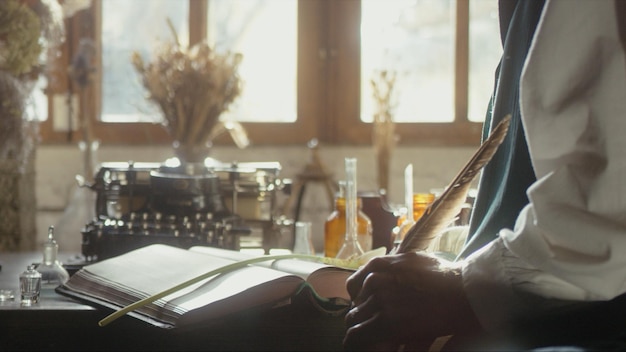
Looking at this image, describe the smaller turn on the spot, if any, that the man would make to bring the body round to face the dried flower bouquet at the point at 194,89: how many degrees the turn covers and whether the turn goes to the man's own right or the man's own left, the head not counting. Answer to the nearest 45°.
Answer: approximately 45° to the man's own right

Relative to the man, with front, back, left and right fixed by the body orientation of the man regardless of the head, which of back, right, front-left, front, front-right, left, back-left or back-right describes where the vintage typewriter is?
front-right

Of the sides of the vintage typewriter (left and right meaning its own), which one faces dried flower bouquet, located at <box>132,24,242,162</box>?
back

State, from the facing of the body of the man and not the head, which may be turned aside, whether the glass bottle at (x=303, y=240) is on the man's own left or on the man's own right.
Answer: on the man's own right

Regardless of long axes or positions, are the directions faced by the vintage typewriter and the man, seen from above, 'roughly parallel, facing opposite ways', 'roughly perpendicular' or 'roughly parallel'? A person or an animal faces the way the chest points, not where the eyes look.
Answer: roughly perpendicular

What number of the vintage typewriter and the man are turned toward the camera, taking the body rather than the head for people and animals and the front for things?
1

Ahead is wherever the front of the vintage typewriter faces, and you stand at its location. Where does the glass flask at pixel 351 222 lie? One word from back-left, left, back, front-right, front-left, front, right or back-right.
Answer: front-left

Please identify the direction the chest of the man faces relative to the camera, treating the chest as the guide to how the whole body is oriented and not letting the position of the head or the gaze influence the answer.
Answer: to the viewer's left

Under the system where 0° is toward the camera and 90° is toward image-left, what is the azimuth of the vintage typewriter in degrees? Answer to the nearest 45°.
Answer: approximately 0°
